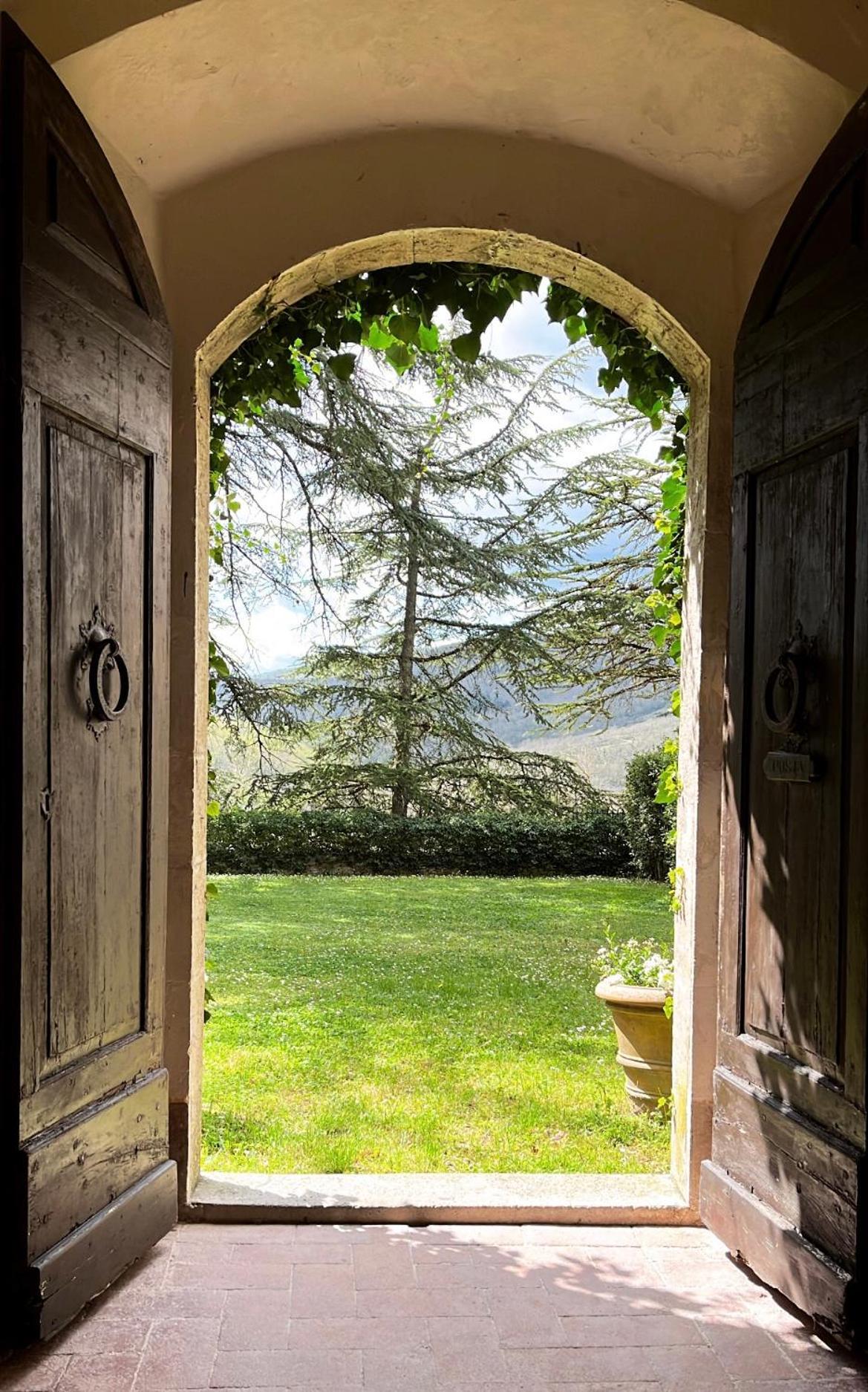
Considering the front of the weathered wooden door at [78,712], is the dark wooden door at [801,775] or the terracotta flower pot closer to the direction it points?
the dark wooden door

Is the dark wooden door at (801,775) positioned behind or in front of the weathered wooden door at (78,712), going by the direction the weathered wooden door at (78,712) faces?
in front

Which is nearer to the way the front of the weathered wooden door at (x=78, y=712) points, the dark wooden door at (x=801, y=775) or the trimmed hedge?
the dark wooden door

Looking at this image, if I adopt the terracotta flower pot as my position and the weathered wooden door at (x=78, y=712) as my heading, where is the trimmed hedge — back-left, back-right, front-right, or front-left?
back-right

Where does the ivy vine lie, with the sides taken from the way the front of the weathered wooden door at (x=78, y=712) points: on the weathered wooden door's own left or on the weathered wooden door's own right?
on the weathered wooden door's own left

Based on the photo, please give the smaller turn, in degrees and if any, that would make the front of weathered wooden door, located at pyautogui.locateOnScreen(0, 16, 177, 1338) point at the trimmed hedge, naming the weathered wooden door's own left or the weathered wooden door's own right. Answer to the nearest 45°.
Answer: approximately 135° to the weathered wooden door's own left

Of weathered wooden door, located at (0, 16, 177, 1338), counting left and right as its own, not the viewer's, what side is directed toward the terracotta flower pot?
left

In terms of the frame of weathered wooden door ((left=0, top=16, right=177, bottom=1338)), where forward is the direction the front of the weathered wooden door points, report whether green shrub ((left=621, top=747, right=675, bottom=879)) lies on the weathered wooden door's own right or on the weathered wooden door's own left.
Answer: on the weathered wooden door's own left

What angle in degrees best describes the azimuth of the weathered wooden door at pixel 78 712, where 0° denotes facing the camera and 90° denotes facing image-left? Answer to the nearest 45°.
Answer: approximately 315°

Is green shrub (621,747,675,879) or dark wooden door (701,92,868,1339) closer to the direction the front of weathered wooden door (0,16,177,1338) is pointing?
the dark wooden door
